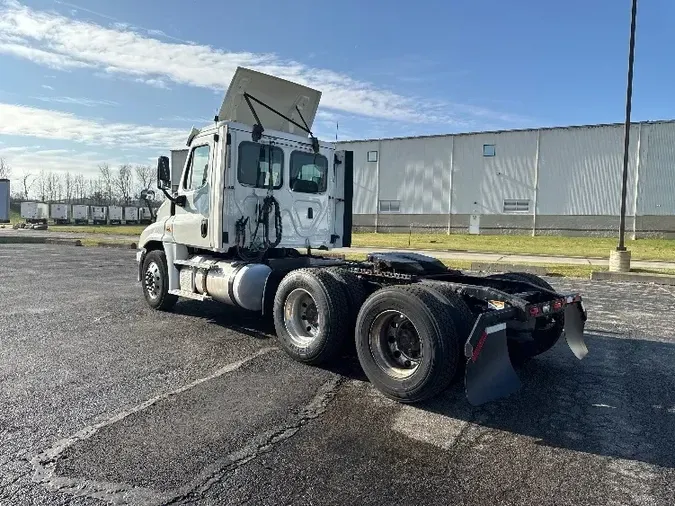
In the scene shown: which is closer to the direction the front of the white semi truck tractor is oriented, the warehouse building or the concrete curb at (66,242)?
the concrete curb

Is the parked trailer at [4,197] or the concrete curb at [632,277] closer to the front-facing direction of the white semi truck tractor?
the parked trailer

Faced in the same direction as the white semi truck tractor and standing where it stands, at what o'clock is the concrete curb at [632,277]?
The concrete curb is roughly at 3 o'clock from the white semi truck tractor.

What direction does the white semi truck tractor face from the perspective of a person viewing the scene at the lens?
facing away from the viewer and to the left of the viewer

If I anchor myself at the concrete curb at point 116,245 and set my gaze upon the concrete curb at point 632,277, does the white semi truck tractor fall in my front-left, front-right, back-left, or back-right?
front-right

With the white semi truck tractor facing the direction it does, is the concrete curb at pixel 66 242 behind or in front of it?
in front

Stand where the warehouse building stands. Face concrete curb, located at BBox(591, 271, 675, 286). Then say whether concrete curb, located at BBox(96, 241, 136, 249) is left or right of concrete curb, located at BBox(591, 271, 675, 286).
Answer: right

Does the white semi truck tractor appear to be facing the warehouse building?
no

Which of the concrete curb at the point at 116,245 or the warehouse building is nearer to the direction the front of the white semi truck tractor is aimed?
the concrete curb

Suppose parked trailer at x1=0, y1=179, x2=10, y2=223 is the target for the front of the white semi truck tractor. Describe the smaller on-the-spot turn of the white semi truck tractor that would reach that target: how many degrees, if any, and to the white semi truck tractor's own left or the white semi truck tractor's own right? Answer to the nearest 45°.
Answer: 0° — it already faces it

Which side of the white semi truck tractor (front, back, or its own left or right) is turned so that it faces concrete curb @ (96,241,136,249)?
front
